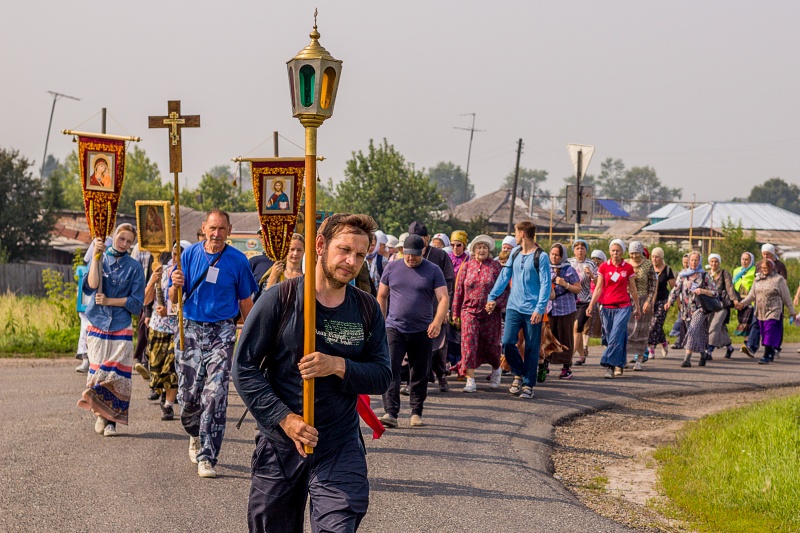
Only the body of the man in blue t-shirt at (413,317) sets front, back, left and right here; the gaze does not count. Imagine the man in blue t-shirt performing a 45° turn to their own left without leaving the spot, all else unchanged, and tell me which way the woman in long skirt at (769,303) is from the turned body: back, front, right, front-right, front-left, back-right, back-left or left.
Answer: left

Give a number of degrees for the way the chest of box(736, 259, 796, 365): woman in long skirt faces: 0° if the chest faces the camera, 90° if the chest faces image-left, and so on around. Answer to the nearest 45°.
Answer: approximately 45°

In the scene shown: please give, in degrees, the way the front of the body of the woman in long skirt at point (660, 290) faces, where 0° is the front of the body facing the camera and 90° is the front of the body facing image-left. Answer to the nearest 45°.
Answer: approximately 45°
